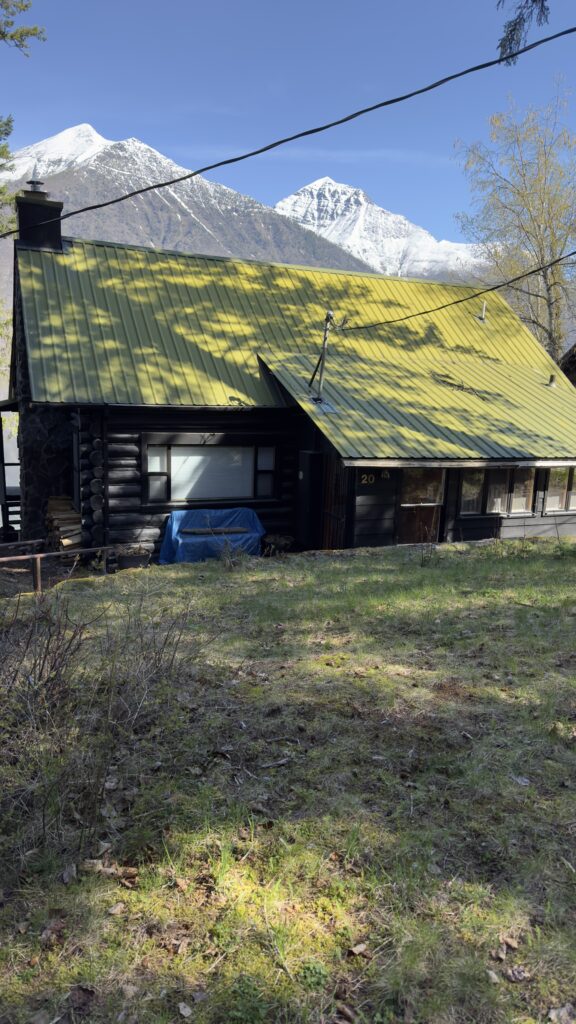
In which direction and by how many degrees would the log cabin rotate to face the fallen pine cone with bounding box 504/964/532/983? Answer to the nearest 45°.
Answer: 0° — it already faces it

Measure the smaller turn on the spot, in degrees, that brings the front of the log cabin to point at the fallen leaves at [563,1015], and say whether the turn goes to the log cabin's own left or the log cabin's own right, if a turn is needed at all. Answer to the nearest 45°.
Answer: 0° — it already faces it

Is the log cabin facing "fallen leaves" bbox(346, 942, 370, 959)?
yes

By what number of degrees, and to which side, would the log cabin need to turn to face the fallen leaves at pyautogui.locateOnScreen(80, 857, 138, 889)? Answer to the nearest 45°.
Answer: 0° — it already faces it

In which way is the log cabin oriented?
toward the camera

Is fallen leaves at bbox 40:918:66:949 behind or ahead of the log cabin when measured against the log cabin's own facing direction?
ahead

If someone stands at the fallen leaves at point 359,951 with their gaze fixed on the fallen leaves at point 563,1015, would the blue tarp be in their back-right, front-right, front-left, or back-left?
back-left

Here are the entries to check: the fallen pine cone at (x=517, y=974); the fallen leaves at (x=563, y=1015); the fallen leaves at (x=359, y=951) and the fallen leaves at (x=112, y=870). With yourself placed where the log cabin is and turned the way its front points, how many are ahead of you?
4

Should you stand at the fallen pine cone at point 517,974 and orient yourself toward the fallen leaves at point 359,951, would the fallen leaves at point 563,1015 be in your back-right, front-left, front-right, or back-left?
back-left

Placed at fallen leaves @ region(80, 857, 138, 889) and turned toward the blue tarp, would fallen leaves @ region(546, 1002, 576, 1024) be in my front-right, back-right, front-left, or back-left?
back-right
